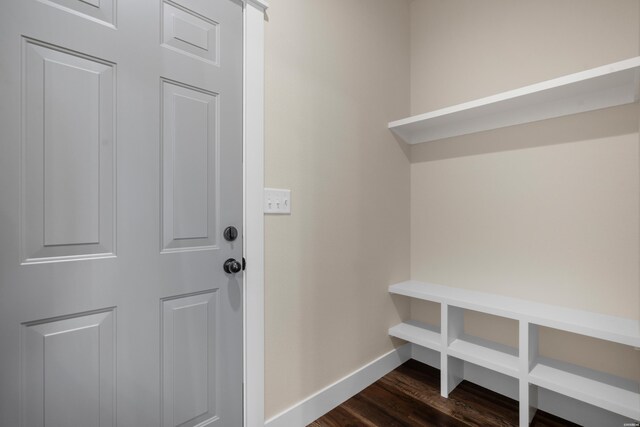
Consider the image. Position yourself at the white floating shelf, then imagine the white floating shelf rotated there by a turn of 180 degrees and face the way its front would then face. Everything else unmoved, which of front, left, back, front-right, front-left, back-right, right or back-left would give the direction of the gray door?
back

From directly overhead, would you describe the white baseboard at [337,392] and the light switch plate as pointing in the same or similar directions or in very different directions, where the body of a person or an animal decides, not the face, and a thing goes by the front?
same or similar directions

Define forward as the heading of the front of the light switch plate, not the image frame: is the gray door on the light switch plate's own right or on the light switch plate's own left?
on the light switch plate's own right

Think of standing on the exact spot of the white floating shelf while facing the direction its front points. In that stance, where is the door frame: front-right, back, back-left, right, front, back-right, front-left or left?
front

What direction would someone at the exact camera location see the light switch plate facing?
facing the viewer and to the right of the viewer

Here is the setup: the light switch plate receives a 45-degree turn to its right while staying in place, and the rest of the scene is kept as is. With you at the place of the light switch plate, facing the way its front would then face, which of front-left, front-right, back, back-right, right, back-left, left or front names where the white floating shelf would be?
left

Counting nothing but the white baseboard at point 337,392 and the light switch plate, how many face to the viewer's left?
0
